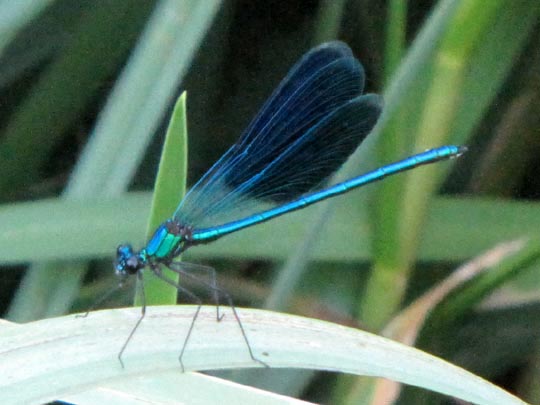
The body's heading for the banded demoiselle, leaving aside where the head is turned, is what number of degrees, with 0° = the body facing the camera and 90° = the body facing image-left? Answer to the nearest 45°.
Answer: approximately 90°
